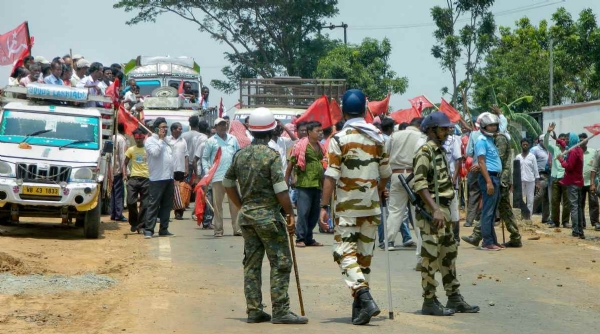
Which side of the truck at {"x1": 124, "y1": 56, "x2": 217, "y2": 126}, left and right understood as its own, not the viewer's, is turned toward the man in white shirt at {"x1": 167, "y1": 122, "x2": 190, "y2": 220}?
front

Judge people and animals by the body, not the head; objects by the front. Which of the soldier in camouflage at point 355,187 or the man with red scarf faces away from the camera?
the soldier in camouflage

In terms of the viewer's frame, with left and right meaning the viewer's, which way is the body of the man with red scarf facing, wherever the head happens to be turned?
facing the viewer and to the right of the viewer

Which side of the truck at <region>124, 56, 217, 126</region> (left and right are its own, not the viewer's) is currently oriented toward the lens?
front

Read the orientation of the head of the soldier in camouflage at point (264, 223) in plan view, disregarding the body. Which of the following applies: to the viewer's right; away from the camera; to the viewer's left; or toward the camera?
away from the camera

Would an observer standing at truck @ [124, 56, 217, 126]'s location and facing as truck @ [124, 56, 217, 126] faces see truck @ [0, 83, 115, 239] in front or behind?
in front

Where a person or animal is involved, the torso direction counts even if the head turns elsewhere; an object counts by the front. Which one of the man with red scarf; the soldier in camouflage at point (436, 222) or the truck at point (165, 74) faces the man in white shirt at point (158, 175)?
the truck

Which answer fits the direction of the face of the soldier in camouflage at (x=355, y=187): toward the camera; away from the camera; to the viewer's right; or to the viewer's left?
away from the camera

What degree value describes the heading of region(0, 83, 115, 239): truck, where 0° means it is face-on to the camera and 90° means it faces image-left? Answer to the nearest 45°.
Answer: approximately 0°

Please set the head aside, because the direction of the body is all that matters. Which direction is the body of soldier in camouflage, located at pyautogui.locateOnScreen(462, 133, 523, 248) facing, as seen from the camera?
to the viewer's left
